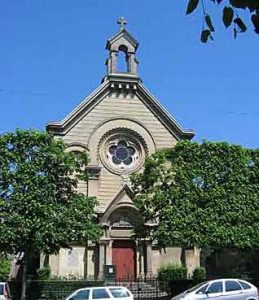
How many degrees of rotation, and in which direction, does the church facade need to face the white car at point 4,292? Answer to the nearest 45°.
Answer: approximately 45° to its right

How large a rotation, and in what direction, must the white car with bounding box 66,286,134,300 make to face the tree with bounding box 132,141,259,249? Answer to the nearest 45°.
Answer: approximately 135° to its right

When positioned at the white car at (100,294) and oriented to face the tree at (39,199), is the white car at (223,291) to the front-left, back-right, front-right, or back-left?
back-right

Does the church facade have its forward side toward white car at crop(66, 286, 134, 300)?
yes

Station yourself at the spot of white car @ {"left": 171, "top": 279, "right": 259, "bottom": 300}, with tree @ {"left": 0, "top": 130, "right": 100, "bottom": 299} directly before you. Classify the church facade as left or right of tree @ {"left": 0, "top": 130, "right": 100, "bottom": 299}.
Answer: right

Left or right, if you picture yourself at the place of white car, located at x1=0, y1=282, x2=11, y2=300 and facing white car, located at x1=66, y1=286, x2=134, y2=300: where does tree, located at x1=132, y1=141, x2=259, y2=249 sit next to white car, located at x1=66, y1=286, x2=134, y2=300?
left

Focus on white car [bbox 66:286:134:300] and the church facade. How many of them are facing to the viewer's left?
1

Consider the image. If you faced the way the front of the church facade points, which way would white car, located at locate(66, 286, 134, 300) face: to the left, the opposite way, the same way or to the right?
to the right

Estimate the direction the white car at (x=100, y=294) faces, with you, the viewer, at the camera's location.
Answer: facing to the left of the viewer

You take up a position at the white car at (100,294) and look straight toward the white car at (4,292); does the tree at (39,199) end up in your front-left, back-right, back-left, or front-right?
front-right

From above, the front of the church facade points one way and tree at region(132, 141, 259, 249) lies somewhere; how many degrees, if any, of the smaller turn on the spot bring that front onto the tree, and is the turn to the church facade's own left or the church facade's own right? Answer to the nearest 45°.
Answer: approximately 45° to the church facade's own left

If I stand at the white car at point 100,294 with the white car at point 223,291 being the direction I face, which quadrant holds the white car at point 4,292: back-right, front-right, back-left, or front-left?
back-left

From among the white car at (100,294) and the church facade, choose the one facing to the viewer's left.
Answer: the white car

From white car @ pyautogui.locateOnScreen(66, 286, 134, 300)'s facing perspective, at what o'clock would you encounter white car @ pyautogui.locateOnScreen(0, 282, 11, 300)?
white car @ pyautogui.locateOnScreen(0, 282, 11, 300) is roughly at 1 o'clock from white car @ pyautogui.locateOnScreen(66, 286, 134, 300).

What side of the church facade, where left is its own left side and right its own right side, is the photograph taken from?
front
